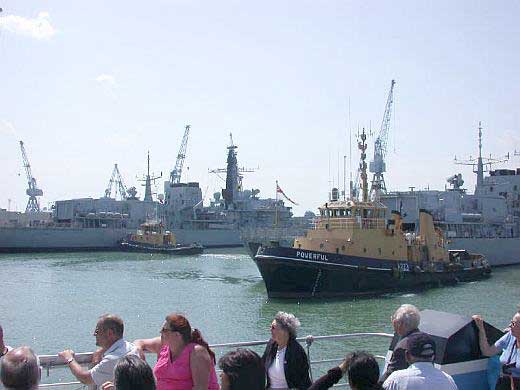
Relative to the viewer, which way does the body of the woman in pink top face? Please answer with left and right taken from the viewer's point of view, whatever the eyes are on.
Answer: facing the viewer and to the left of the viewer

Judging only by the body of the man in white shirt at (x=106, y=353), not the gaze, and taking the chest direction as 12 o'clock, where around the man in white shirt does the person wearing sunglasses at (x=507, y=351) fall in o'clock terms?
The person wearing sunglasses is roughly at 6 o'clock from the man in white shirt.

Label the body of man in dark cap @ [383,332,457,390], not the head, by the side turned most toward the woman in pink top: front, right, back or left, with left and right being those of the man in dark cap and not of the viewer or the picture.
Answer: left

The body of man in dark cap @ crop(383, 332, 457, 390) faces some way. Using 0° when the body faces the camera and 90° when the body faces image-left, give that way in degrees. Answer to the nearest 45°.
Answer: approximately 180°

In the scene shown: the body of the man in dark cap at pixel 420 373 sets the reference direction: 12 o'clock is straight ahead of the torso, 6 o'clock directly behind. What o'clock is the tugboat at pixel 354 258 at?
The tugboat is roughly at 12 o'clock from the man in dark cap.

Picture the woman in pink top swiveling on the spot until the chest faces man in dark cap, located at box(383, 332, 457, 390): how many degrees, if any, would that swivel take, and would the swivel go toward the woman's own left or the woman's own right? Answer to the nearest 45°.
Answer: approximately 135° to the woman's own left

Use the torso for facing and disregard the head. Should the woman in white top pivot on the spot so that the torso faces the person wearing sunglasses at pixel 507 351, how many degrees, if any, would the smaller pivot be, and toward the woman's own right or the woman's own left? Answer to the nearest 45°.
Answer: approximately 135° to the woman's own left

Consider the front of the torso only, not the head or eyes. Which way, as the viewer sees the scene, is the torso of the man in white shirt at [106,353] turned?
to the viewer's left

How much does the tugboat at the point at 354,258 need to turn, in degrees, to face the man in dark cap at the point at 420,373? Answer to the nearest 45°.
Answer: approximately 45° to its left

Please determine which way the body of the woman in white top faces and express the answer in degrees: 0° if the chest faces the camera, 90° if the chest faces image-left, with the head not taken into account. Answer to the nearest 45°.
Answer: approximately 45°

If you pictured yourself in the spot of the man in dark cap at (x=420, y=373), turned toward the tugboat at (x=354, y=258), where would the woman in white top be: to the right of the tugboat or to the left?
left

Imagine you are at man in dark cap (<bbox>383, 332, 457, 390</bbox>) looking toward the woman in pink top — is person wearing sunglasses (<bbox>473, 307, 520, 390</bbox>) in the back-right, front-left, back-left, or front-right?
back-right

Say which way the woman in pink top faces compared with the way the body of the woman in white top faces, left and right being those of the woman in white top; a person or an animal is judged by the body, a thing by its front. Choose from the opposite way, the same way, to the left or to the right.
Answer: the same way
